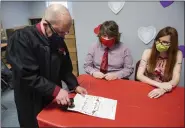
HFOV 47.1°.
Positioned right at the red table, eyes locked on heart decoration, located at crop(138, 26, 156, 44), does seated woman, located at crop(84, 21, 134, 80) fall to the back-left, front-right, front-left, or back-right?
front-left

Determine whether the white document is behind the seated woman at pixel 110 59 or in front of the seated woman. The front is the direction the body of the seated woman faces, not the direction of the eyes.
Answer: in front

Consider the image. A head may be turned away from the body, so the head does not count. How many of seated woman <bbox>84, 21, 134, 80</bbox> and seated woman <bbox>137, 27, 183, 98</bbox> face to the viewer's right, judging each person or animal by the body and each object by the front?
0

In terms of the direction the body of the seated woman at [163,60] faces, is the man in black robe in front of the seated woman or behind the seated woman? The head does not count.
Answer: in front

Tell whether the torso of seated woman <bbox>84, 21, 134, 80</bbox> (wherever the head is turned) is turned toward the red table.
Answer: yes

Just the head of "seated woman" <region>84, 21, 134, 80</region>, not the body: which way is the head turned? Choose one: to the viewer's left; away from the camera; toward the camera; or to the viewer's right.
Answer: toward the camera

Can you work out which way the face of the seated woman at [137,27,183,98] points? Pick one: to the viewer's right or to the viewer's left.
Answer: to the viewer's left

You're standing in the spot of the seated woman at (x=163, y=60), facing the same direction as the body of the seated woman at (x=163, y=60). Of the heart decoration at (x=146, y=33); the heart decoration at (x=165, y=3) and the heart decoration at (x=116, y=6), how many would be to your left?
0

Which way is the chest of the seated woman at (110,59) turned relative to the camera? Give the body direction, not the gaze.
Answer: toward the camera

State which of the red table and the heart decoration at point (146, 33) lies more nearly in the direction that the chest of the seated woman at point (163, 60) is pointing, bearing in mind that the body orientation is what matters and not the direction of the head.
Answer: the red table

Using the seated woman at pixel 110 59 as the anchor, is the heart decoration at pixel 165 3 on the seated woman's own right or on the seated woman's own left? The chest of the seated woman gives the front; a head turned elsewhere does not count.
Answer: on the seated woman's own left

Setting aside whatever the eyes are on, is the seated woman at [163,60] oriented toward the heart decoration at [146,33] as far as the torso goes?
no

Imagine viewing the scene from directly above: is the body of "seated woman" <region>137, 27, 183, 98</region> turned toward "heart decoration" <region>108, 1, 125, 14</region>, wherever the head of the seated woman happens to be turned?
no

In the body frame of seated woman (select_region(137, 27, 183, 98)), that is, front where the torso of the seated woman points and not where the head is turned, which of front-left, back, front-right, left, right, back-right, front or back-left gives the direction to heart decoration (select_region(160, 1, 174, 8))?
back-right

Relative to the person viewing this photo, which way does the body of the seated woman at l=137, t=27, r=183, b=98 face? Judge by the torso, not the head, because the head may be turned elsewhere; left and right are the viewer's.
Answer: facing the viewer and to the left of the viewer
